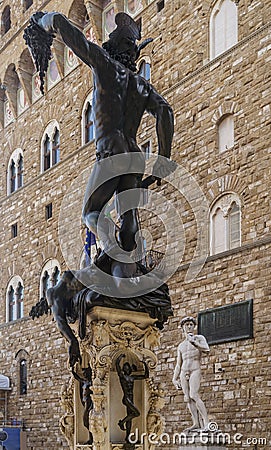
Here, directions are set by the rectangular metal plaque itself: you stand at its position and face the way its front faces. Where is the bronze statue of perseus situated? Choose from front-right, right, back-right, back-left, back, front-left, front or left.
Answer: front-left

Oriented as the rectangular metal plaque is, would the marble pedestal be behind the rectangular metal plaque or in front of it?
in front

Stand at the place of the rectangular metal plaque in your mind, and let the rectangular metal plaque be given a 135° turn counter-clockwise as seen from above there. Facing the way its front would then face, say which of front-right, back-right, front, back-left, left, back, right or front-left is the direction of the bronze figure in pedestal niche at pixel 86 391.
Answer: right

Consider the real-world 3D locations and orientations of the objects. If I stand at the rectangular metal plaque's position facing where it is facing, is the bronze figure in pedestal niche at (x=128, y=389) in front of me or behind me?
in front
